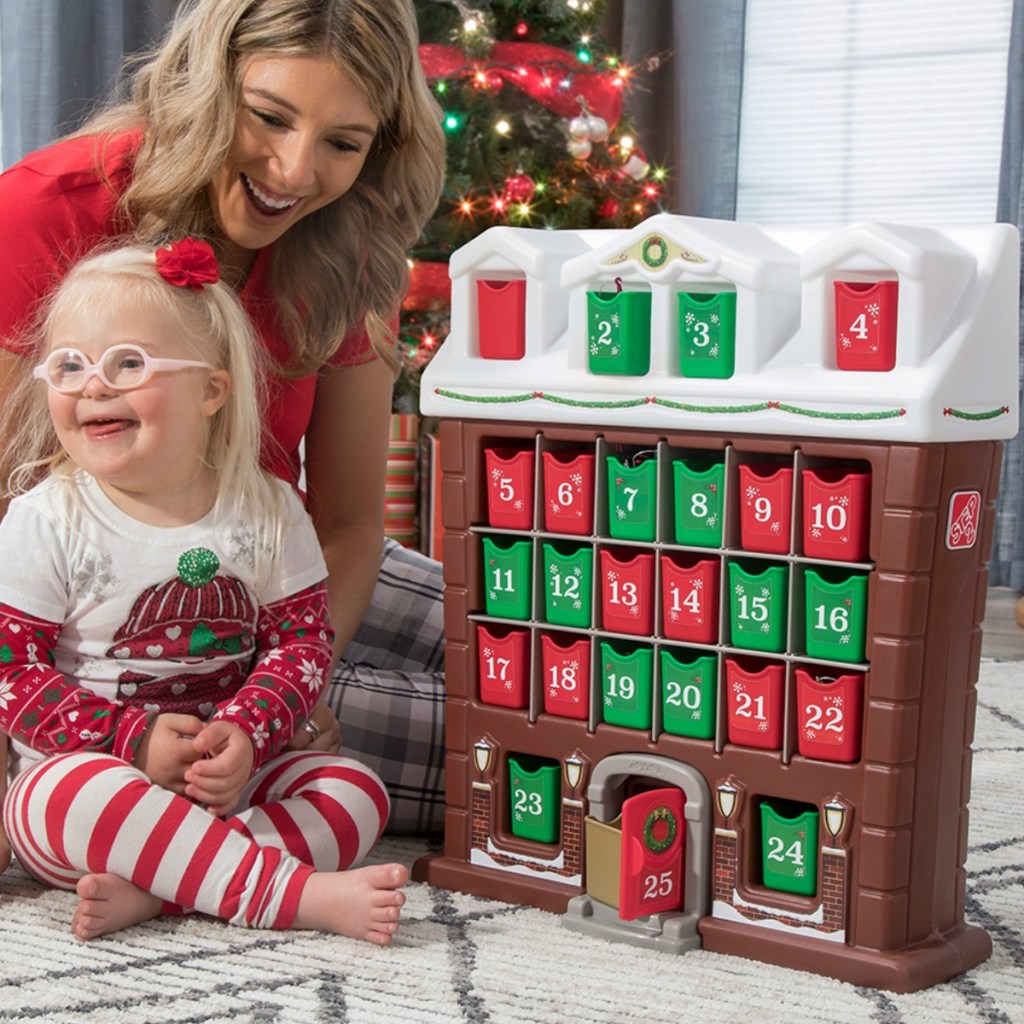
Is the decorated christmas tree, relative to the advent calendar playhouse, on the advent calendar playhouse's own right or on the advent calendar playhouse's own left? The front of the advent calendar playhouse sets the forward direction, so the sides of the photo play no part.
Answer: on the advent calendar playhouse's own right

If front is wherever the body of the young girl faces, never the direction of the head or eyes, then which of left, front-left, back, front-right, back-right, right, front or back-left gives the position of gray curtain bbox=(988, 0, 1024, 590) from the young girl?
back-left

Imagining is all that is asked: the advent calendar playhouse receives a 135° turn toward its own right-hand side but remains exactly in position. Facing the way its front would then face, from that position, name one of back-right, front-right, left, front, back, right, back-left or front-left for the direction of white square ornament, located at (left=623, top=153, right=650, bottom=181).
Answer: front

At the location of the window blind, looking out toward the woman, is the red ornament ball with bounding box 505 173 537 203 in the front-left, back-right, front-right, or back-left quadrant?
front-right

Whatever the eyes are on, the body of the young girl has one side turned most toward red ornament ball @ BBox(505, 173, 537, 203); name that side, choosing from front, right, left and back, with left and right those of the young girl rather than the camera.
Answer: back

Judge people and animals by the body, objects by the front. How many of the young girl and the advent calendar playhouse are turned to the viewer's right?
0

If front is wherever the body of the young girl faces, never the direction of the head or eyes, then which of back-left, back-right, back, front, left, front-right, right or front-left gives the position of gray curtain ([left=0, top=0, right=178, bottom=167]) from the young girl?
back

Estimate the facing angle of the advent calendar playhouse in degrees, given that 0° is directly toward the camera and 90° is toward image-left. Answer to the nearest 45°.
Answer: approximately 45°

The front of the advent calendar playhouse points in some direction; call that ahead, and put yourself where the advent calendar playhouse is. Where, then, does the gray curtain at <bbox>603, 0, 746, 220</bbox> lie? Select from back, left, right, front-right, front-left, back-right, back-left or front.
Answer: back-right

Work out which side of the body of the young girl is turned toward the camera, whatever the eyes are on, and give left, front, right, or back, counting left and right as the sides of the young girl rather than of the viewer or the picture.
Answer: front
